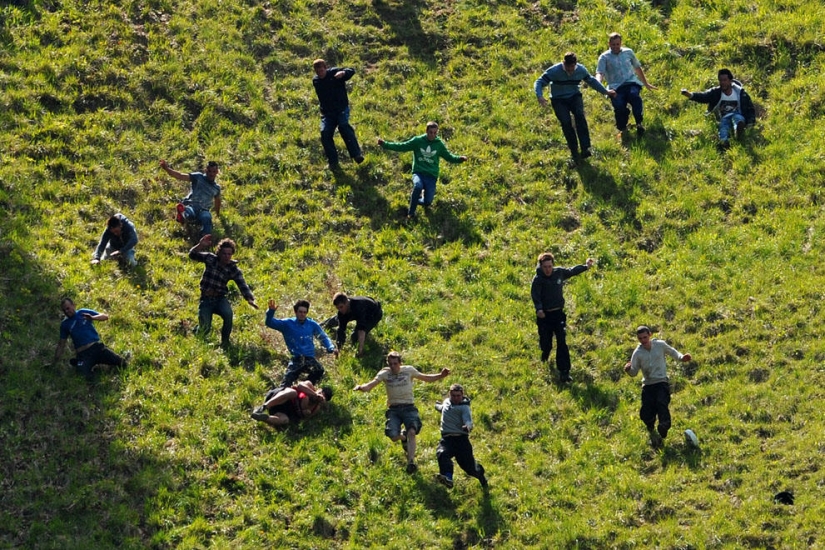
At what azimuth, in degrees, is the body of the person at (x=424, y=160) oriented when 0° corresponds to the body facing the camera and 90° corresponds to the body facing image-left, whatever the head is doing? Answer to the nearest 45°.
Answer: approximately 0°

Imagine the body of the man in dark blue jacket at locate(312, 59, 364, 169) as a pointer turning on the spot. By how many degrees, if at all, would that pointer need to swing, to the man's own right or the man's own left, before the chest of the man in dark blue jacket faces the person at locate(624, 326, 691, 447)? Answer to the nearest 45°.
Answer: approximately 45° to the man's own left

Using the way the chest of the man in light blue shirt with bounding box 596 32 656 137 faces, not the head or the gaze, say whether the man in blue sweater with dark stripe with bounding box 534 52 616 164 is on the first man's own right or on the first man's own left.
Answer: on the first man's own right

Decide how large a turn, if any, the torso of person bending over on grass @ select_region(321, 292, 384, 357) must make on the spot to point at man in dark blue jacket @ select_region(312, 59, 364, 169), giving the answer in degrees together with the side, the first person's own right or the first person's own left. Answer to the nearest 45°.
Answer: approximately 135° to the first person's own right

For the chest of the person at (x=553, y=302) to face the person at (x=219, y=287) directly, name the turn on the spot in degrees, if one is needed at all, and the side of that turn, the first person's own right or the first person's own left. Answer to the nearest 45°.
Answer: approximately 90° to the first person's own right

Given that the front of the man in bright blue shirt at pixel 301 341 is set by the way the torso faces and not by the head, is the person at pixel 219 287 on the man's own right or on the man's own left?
on the man's own right

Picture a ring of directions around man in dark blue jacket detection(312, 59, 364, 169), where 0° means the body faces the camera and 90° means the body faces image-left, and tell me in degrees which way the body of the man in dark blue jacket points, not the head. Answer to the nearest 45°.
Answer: approximately 0°
